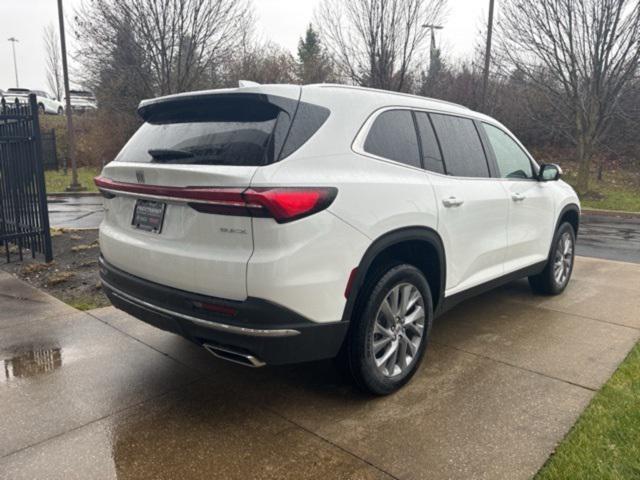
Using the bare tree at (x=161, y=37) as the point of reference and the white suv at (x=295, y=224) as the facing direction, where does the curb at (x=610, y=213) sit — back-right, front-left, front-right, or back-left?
front-left

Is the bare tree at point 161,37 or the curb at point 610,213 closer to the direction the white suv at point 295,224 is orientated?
the curb

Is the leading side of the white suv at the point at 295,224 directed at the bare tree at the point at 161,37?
no

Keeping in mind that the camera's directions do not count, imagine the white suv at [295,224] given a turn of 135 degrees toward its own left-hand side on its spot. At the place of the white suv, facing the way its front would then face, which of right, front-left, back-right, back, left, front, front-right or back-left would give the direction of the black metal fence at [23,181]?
front-right

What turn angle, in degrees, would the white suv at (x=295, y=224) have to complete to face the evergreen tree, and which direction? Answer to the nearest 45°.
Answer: approximately 45° to its left

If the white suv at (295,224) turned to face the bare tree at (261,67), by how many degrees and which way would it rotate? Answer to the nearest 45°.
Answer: approximately 45° to its left

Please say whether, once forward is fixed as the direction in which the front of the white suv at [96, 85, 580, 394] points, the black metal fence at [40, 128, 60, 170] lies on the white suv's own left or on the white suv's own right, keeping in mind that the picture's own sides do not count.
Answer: on the white suv's own left

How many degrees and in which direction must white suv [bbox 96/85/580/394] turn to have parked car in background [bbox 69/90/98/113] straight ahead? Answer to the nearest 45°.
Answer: approximately 90° to its left

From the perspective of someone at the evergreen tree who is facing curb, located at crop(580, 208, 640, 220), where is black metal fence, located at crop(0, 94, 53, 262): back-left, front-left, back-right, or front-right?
front-right

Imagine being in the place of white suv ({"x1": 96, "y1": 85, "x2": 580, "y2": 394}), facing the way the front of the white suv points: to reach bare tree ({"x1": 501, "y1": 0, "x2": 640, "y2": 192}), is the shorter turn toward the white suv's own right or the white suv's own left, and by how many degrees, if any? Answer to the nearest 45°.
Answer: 0° — it already faces it

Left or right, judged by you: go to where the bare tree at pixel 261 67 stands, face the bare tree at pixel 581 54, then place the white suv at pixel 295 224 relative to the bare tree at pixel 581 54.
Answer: right

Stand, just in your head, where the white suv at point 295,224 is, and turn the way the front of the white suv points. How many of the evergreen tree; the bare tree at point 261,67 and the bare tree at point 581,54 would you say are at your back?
0

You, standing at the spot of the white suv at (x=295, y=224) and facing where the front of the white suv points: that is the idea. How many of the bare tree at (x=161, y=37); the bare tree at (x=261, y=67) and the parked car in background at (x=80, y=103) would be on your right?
0

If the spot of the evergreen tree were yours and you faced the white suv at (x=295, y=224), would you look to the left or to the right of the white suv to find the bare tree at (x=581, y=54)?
left

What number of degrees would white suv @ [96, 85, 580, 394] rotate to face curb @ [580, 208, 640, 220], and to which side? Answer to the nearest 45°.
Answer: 0° — it already faces it

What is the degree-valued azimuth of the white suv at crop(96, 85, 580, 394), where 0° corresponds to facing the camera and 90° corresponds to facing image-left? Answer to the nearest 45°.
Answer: approximately 225°

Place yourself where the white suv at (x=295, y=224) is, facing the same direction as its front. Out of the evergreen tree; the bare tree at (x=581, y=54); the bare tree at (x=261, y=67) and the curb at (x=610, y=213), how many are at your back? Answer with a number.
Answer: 0

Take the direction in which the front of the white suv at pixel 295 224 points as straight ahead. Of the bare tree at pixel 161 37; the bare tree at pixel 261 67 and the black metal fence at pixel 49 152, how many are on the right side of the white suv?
0
